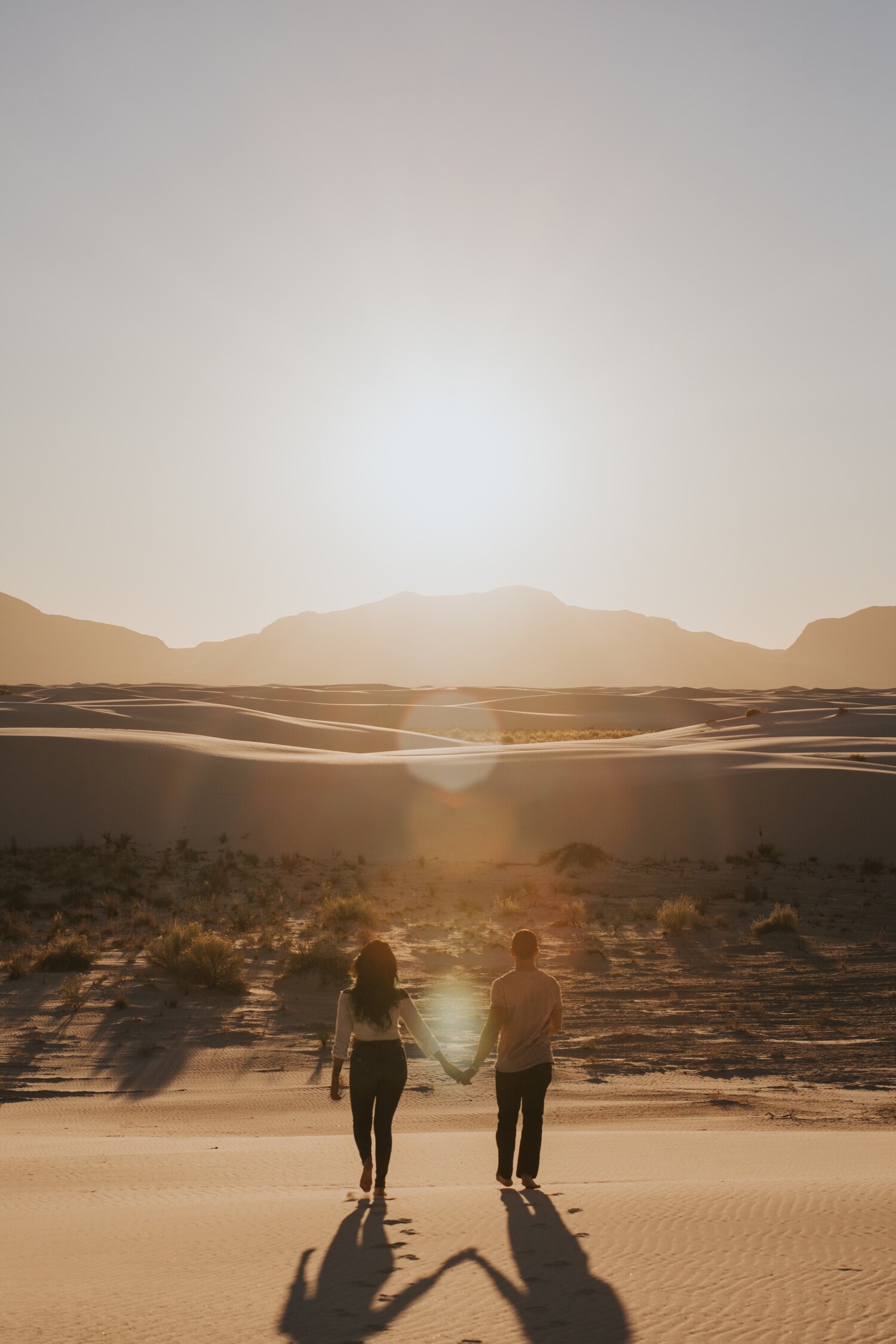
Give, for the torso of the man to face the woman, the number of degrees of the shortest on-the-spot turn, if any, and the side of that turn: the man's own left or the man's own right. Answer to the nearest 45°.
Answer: approximately 90° to the man's own left

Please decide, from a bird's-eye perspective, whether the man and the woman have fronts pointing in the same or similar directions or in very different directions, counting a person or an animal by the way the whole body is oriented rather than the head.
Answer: same or similar directions

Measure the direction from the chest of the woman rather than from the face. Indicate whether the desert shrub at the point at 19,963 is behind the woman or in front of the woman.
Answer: in front

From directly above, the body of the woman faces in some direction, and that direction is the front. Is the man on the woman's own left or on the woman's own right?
on the woman's own right

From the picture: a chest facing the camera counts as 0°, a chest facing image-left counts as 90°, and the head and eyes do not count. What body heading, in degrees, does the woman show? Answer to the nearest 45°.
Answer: approximately 180°

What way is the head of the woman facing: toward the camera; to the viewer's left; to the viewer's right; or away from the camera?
away from the camera

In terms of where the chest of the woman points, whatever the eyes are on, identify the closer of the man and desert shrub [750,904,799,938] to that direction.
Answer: the desert shrub

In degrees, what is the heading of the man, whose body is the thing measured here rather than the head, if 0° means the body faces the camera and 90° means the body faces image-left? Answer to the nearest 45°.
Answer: approximately 180°

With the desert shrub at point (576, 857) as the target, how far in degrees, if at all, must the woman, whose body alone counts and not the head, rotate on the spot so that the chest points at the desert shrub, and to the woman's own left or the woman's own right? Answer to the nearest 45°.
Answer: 0° — they already face it

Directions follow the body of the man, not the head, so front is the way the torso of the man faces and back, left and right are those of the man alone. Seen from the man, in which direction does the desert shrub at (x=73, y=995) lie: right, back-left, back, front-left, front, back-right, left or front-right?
front-left

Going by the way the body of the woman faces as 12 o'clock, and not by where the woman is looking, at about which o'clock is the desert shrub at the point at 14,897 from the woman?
The desert shrub is roughly at 11 o'clock from the woman.

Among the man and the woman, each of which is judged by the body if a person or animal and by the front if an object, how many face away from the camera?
2

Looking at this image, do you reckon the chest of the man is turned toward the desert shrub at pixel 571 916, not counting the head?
yes

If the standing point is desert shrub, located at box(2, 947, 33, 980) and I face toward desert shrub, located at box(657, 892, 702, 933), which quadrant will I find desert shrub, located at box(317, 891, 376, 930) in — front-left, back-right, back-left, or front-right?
front-left

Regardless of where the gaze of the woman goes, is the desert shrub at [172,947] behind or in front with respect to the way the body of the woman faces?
in front
